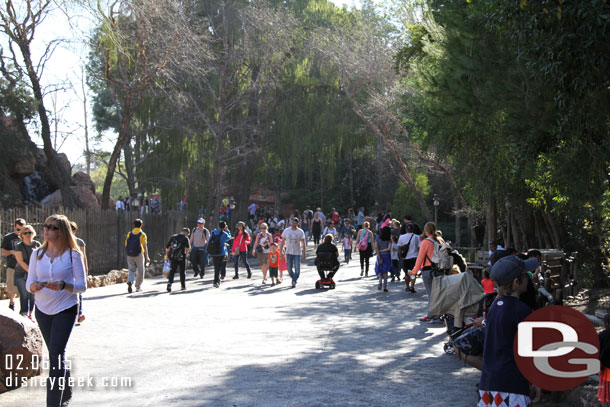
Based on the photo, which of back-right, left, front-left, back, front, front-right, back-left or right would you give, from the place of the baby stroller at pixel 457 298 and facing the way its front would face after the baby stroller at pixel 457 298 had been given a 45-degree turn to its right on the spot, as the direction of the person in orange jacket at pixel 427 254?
right

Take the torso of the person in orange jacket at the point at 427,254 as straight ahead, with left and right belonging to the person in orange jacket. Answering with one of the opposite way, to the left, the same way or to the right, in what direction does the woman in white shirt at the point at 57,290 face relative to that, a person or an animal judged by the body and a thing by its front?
to the left

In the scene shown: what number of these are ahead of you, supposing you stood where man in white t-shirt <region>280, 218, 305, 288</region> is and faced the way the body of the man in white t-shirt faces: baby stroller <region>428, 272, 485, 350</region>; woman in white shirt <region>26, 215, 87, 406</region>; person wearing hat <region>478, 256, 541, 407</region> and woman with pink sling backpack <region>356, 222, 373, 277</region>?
3

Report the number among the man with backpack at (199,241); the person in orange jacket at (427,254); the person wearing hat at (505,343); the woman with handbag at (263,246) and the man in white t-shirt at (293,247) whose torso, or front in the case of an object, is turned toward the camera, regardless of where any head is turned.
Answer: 3

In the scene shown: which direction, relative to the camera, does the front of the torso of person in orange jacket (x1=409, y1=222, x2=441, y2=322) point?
to the viewer's left

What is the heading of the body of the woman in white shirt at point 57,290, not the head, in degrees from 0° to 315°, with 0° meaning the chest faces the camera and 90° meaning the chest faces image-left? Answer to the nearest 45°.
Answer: approximately 45°

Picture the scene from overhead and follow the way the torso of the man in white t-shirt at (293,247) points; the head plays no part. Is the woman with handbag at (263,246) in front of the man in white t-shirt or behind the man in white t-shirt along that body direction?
behind

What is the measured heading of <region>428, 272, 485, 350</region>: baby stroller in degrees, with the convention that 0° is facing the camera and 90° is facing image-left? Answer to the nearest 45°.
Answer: approximately 45°

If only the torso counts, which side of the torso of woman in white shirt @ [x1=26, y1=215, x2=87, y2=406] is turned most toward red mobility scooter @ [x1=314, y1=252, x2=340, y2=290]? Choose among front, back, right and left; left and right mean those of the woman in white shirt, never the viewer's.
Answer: back

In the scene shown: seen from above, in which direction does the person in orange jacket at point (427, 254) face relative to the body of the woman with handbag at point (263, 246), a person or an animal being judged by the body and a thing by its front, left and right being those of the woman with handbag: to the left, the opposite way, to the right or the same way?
to the right
